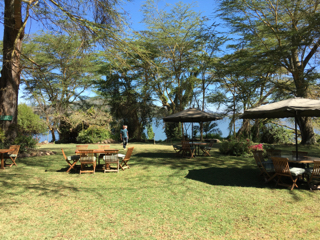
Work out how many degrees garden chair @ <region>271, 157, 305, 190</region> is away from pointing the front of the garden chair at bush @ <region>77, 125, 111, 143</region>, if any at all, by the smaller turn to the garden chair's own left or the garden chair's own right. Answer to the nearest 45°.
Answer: approximately 90° to the garden chair's own left

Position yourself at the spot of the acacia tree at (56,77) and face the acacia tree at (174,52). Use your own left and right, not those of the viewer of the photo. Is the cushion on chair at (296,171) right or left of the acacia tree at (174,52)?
right

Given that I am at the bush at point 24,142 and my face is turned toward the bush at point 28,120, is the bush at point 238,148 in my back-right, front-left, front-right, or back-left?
back-right

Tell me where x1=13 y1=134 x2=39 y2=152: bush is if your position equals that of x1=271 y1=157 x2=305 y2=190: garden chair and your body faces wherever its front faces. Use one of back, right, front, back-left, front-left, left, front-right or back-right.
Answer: back-left

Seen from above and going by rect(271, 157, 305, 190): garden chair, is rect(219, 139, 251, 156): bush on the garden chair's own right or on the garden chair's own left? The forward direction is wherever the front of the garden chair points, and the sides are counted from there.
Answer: on the garden chair's own left

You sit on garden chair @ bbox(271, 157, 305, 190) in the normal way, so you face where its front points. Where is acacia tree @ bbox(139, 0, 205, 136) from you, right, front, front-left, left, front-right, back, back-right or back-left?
left

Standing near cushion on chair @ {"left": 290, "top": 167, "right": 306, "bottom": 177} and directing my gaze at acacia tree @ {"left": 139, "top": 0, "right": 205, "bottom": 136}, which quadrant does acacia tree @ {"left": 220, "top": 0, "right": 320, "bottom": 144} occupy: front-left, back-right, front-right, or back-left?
front-right
